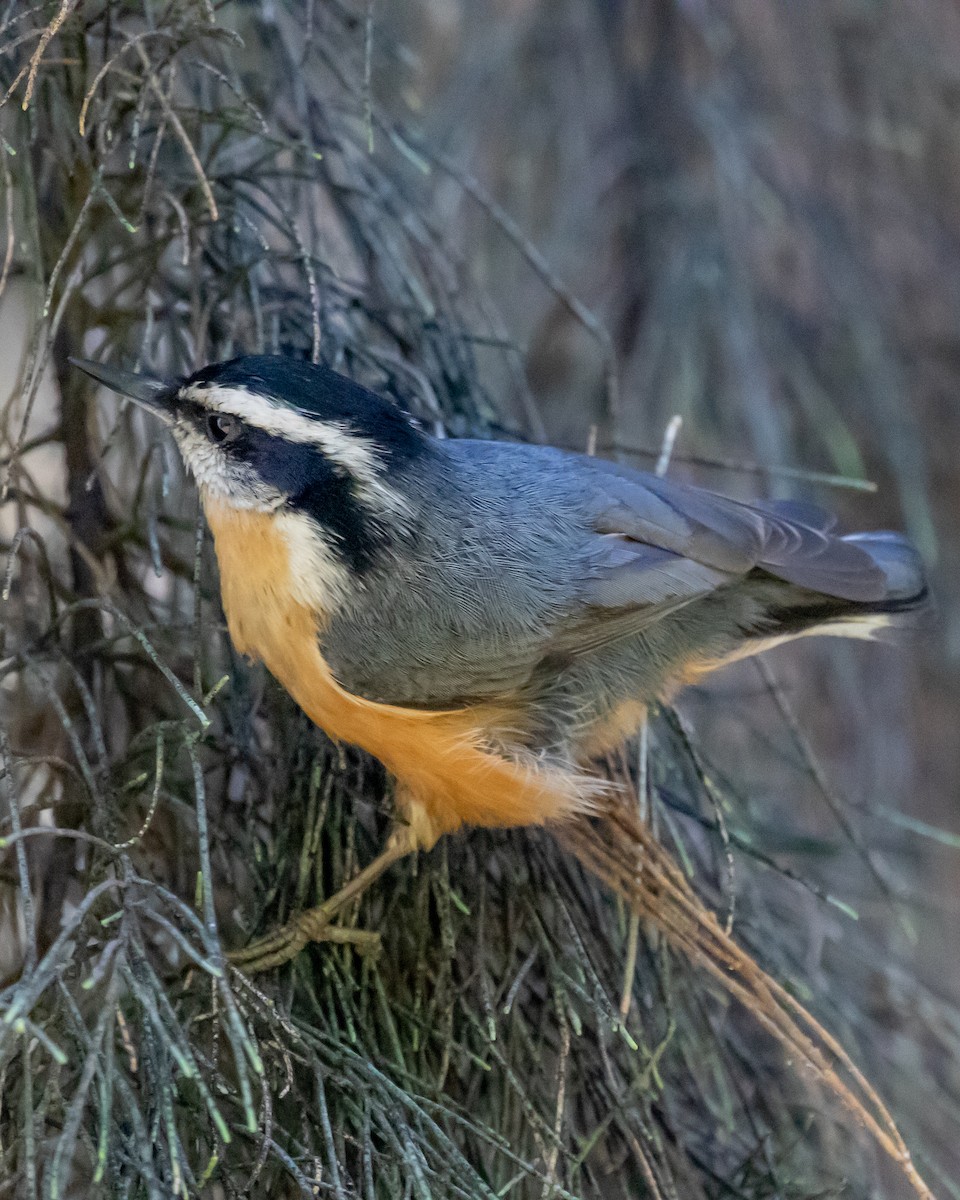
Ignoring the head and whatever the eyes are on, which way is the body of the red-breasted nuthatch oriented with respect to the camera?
to the viewer's left
